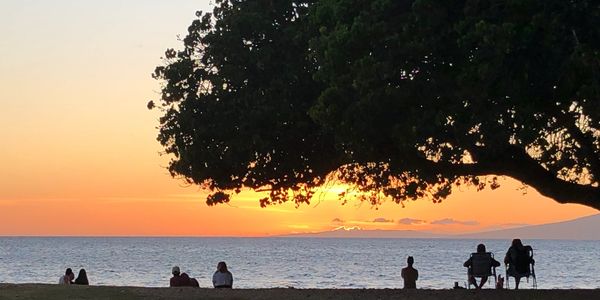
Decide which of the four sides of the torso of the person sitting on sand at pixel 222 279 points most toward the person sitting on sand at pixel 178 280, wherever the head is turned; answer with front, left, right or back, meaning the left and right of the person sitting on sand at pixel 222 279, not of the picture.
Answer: left

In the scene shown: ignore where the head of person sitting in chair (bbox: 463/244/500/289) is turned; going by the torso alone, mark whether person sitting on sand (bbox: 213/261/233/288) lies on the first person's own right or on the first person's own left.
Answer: on the first person's own left

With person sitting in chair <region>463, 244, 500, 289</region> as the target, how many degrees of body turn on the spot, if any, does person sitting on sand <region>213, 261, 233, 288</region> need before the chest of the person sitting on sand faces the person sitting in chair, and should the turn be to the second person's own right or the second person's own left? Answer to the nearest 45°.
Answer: approximately 90° to the second person's own right

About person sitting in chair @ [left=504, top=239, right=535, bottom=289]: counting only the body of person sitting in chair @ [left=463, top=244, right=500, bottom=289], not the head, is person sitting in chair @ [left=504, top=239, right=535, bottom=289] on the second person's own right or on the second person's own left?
on the second person's own right

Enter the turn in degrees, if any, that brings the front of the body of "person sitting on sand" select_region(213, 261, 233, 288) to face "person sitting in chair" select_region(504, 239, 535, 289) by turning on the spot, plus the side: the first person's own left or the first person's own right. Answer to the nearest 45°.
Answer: approximately 90° to the first person's own right

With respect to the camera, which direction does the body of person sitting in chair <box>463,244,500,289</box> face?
away from the camera

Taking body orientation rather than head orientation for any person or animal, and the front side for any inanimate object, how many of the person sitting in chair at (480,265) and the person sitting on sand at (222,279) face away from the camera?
2

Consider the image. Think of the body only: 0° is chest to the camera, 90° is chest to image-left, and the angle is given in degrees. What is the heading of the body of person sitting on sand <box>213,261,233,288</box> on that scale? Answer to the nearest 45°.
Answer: approximately 180°

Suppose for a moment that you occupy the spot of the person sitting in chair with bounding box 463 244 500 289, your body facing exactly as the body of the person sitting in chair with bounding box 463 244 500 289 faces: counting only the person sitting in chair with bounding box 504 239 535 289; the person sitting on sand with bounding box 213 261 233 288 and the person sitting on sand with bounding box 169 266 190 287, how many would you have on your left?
2
